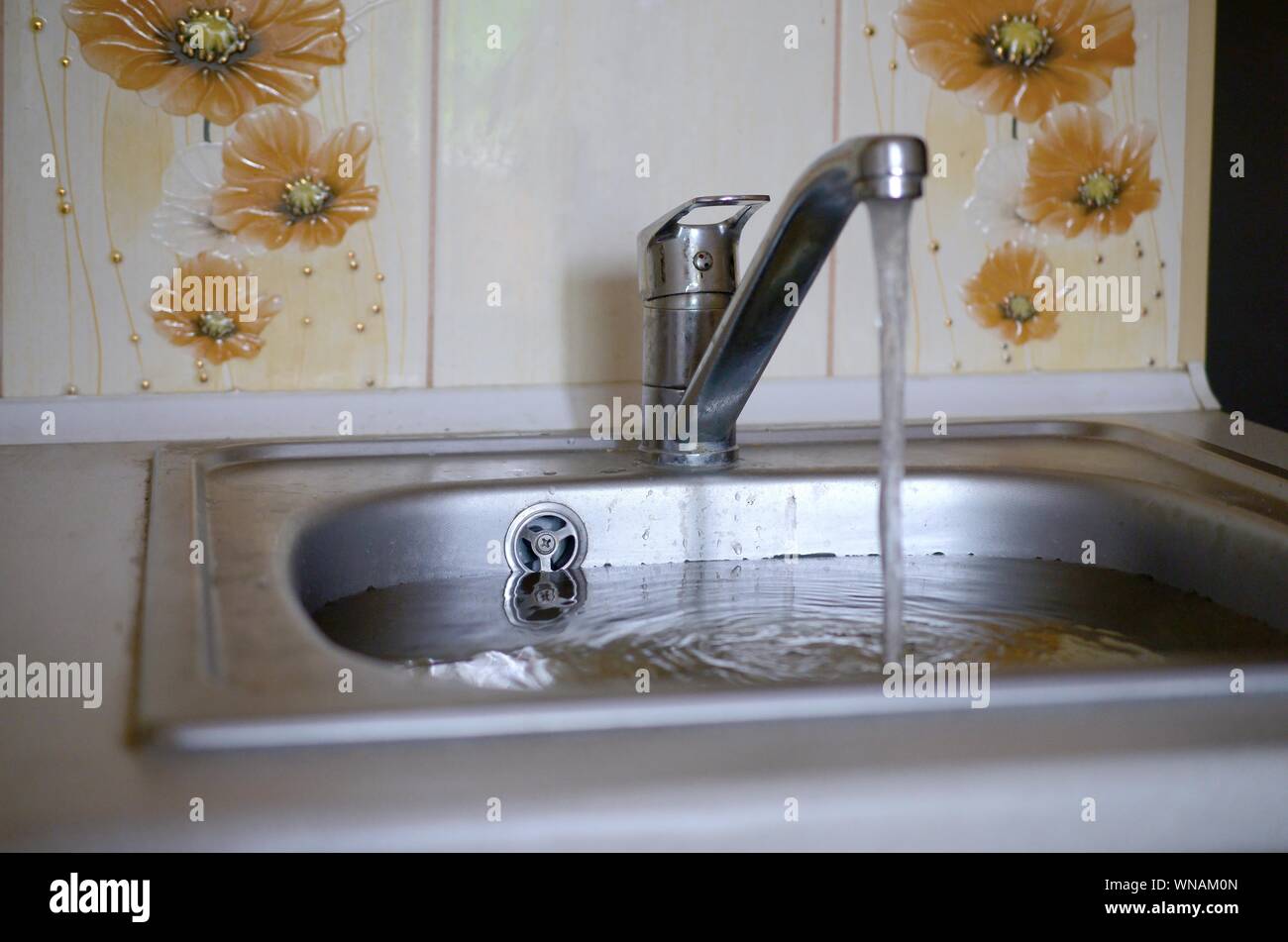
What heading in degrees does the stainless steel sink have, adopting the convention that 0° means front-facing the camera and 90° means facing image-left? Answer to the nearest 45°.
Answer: approximately 0°
